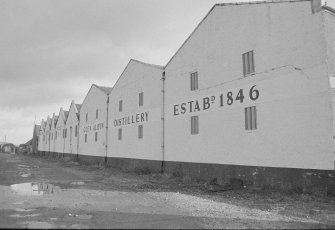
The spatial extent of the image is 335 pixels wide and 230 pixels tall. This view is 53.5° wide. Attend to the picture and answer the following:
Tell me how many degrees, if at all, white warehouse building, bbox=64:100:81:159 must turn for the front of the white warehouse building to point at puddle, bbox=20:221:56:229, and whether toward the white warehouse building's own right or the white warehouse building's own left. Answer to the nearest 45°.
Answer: approximately 45° to the white warehouse building's own left

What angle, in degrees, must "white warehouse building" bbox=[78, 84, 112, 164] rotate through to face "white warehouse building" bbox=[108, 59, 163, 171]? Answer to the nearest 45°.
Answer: approximately 45° to its left

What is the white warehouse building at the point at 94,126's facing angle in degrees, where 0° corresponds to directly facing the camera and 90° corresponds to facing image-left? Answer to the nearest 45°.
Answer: approximately 45°

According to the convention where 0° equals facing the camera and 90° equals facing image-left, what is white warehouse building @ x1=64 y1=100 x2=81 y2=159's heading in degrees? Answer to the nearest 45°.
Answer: approximately 45°

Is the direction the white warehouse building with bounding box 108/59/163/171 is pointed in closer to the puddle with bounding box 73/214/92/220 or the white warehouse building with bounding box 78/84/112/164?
the puddle

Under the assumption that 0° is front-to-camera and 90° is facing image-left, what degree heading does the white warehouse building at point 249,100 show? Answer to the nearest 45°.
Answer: approximately 45°

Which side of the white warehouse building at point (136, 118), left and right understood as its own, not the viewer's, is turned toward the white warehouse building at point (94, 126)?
right

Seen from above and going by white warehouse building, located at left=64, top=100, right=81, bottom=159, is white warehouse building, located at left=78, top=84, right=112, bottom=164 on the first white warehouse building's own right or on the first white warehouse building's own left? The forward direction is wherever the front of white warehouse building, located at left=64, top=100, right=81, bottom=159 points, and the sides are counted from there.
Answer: on the first white warehouse building's own left

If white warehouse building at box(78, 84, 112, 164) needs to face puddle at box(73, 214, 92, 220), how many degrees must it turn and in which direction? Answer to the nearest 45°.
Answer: approximately 45° to its left

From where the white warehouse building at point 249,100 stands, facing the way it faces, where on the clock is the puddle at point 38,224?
The puddle is roughly at 12 o'clock from the white warehouse building.

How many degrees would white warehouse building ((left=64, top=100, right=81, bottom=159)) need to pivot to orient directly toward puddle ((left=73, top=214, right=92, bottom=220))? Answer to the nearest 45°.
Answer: approximately 45° to its left
